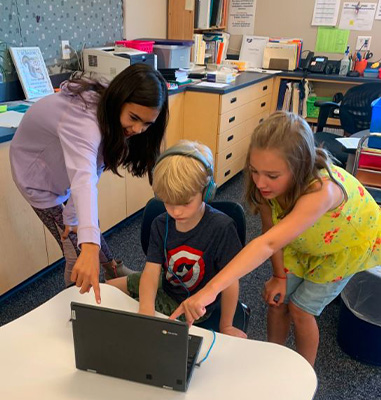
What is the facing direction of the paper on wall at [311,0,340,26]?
toward the camera

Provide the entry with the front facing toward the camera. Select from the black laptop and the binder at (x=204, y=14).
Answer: the binder

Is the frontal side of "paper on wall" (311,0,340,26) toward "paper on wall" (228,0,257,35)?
no

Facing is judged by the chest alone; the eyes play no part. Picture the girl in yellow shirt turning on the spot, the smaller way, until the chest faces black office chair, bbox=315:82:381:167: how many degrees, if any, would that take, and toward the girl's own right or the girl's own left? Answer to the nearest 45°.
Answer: approximately 135° to the girl's own right

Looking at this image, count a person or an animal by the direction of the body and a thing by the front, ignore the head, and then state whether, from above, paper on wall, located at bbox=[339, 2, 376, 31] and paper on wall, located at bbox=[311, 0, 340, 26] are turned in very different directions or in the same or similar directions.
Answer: same or similar directions

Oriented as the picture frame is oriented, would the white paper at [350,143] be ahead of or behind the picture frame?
ahead

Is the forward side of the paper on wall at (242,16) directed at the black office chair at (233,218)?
yes

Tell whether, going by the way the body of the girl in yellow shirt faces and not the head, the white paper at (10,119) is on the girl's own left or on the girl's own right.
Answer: on the girl's own right

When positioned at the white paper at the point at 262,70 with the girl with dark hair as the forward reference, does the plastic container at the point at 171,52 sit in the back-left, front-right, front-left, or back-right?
front-right

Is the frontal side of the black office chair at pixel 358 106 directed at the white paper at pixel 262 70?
no

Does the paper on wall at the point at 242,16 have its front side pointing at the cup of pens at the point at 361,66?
no

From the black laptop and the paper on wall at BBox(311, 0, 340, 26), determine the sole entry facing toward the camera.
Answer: the paper on wall

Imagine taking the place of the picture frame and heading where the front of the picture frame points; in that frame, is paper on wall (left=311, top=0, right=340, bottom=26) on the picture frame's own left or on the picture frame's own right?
on the picture frame's own left

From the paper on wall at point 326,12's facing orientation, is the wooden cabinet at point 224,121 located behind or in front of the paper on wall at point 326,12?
in front

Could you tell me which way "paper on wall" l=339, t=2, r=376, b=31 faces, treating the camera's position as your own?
facing the viewer

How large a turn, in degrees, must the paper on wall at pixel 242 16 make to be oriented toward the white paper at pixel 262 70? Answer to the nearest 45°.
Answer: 0° — it already faces it

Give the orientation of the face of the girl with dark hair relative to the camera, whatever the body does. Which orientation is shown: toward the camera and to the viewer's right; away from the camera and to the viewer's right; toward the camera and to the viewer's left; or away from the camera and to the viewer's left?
toward the camera and to the viewer's right

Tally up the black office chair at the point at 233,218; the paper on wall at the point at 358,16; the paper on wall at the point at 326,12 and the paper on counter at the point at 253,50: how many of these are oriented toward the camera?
4

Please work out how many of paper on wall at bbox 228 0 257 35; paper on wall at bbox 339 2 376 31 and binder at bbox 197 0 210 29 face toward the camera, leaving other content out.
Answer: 3

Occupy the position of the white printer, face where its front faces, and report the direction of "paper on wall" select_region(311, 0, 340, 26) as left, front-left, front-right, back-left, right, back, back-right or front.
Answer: left
